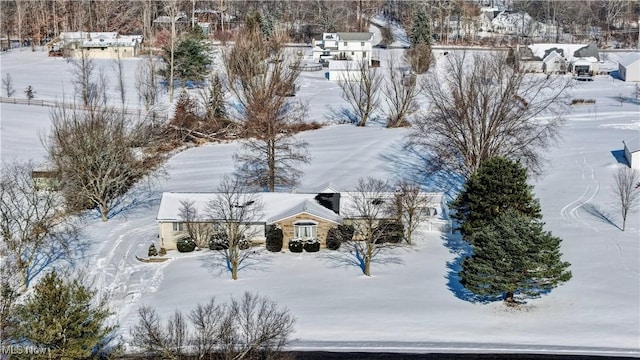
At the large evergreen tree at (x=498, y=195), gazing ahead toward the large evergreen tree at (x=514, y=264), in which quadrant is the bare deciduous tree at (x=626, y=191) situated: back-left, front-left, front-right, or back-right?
back-left

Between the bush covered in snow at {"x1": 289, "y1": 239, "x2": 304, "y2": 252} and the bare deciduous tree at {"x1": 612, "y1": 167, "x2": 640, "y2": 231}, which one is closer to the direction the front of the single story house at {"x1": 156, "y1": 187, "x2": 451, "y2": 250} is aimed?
the bush covered in snow

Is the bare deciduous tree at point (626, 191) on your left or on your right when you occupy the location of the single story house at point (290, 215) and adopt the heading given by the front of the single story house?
on your left

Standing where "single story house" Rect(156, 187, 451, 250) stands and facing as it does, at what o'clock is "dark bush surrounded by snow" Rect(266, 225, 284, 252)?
The dark bush surrounded by snow is roughly at 1 o'clock from the single story house.

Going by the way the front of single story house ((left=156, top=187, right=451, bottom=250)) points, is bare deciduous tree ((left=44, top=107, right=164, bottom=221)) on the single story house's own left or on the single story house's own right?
on the single story house's own right

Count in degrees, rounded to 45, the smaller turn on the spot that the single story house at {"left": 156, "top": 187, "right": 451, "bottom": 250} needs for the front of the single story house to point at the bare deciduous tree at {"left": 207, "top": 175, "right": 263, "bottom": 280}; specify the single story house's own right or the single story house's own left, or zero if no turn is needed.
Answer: approximately 90° to the single story house's own right

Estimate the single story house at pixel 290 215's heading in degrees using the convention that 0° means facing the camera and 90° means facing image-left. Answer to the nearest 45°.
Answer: approximately 0°
